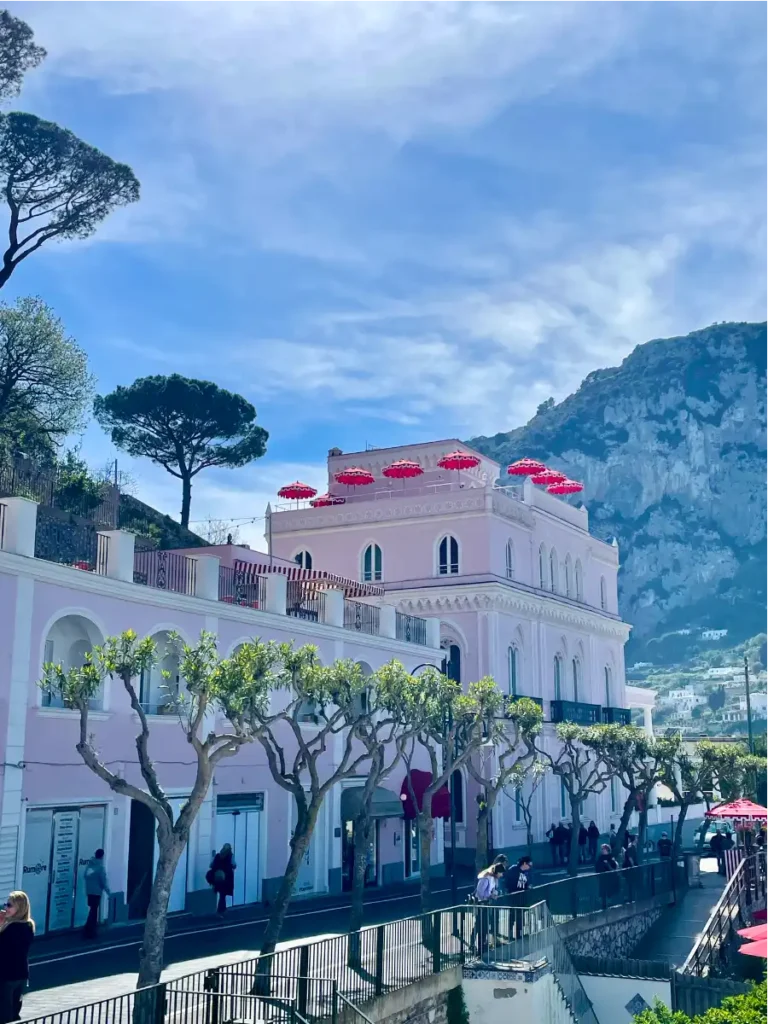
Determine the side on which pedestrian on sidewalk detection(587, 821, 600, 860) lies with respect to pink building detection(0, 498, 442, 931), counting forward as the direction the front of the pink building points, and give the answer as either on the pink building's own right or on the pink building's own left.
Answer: on the pink building's own left

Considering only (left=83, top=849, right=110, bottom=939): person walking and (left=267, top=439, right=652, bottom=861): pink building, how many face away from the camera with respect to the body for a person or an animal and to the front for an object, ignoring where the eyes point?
1

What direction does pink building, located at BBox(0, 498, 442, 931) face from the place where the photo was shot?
facing the viewer and to the right of the viewer

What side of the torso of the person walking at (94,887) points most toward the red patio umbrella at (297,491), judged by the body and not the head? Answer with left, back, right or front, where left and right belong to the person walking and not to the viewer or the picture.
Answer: front
